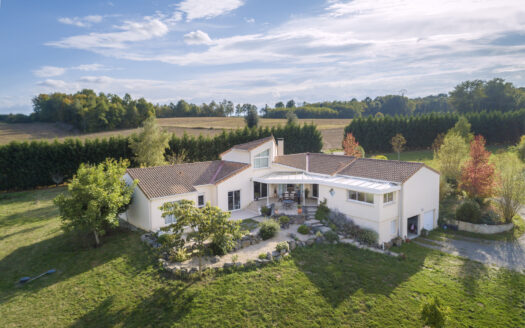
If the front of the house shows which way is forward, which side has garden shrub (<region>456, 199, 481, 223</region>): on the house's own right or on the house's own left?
on the house's own left

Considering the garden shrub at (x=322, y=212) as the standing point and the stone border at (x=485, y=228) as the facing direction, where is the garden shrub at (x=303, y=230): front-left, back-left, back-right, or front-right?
back-right

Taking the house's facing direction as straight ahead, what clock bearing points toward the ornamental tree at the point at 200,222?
The ornamental tree is roughly at 1 o'clock from the house.

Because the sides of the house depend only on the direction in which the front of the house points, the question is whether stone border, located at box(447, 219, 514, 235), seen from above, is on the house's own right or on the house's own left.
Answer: on the house's own left

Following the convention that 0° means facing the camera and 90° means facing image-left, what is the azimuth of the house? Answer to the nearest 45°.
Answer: approximately 0°

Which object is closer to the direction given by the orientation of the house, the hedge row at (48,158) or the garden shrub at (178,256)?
the garden shrub

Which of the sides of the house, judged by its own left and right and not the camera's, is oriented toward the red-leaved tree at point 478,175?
left

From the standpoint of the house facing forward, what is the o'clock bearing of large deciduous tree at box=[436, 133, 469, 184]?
The large deciduous tree is roughly at 8 o'clock from the house.

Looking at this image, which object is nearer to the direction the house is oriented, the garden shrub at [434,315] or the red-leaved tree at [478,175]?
the garden shrub

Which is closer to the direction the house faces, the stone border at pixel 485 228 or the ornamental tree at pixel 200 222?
the ornamental tree
